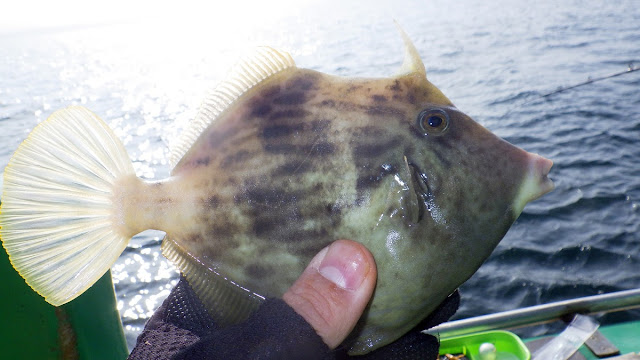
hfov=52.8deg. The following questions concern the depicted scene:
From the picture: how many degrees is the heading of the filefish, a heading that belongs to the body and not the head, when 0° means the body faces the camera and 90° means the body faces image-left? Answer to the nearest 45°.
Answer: approximately 270°

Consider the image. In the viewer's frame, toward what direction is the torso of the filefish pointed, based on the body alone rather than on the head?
to the viewer's right
